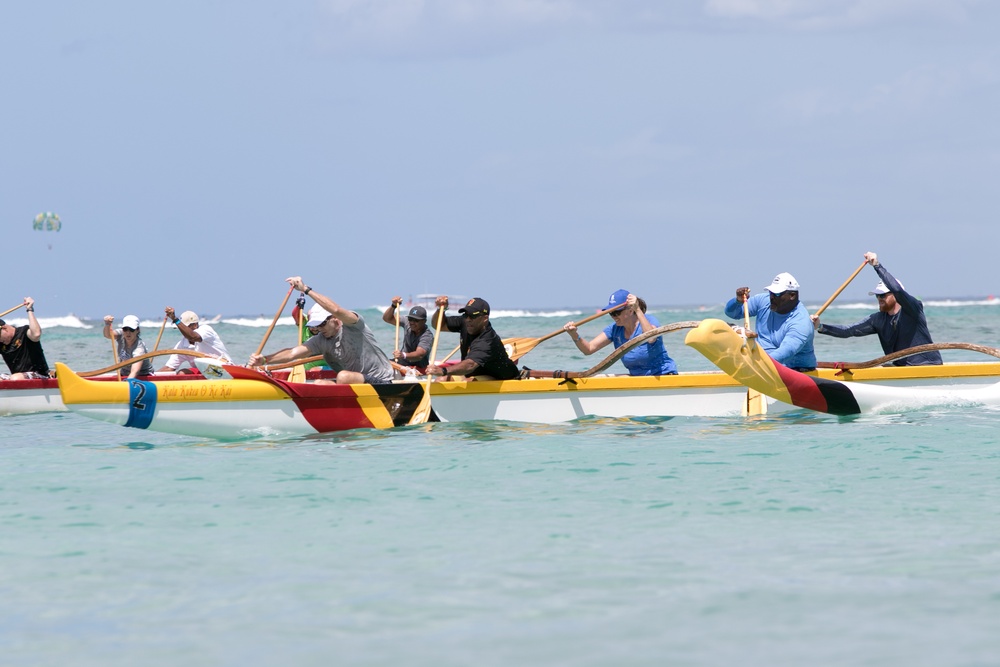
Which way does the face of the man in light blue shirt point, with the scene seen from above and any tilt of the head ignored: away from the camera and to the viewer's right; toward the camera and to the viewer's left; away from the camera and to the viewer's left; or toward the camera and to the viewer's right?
toward the camera and to the viewer's left

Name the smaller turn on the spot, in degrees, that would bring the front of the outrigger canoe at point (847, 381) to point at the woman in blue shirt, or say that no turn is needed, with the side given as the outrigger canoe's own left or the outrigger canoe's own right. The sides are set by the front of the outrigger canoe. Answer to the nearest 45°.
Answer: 0° — it already faces them

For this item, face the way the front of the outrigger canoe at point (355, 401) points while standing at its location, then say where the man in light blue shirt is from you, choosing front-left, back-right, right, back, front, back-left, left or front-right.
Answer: back

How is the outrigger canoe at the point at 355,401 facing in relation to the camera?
to the viewer's left

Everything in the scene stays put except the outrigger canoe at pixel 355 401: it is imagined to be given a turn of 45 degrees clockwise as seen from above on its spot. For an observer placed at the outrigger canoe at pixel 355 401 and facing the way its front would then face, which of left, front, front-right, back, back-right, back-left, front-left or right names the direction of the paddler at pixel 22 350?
front

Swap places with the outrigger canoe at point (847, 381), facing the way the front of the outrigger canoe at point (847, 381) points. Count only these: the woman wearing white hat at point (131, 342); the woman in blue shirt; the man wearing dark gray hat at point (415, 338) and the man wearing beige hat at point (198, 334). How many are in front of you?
4

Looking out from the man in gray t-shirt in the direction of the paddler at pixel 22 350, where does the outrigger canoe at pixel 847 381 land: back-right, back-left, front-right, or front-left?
back-right

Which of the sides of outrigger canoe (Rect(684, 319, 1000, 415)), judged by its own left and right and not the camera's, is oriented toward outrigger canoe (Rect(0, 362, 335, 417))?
front

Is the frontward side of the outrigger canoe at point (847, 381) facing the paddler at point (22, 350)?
yes

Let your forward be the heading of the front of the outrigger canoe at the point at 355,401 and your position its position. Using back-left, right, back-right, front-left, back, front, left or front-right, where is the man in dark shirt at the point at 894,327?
back

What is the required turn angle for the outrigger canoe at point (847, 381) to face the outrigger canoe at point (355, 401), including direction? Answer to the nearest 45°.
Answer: approximately 45° to its left

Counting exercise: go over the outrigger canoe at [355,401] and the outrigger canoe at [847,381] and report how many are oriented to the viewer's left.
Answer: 2

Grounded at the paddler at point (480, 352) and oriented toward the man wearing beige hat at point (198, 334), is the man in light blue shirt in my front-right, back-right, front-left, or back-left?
back-right

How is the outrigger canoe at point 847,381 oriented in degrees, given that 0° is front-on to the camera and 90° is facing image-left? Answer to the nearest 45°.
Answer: approximately 90°
